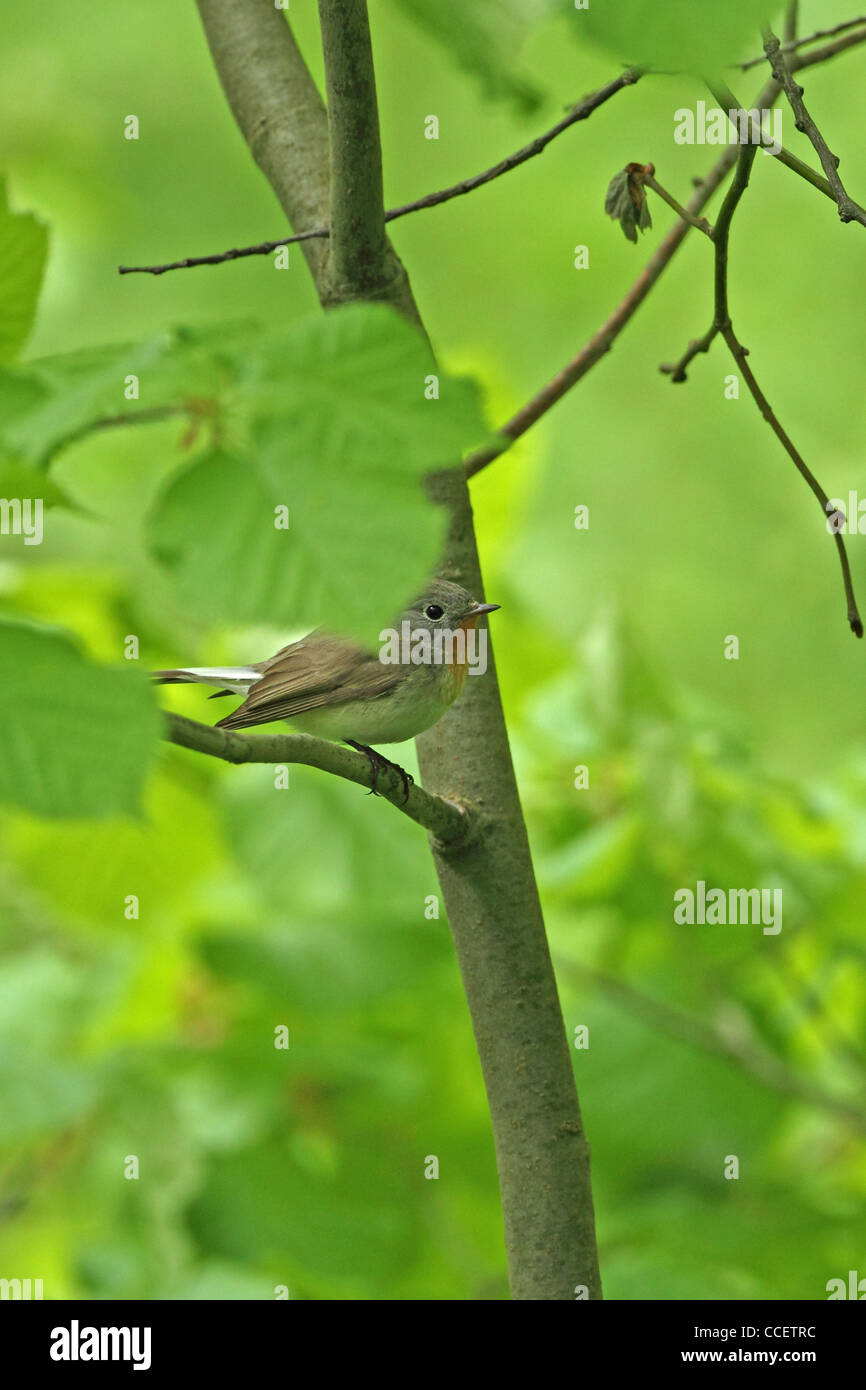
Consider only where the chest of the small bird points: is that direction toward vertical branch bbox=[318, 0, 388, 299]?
no

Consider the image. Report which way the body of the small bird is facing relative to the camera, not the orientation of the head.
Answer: to the viewer's right

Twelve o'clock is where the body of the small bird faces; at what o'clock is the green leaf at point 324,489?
The green leaf is roughly at 3 o'clock from the small bird.

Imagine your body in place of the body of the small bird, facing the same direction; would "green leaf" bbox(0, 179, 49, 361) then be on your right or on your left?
on your right

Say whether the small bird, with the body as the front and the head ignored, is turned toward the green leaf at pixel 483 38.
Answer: no
